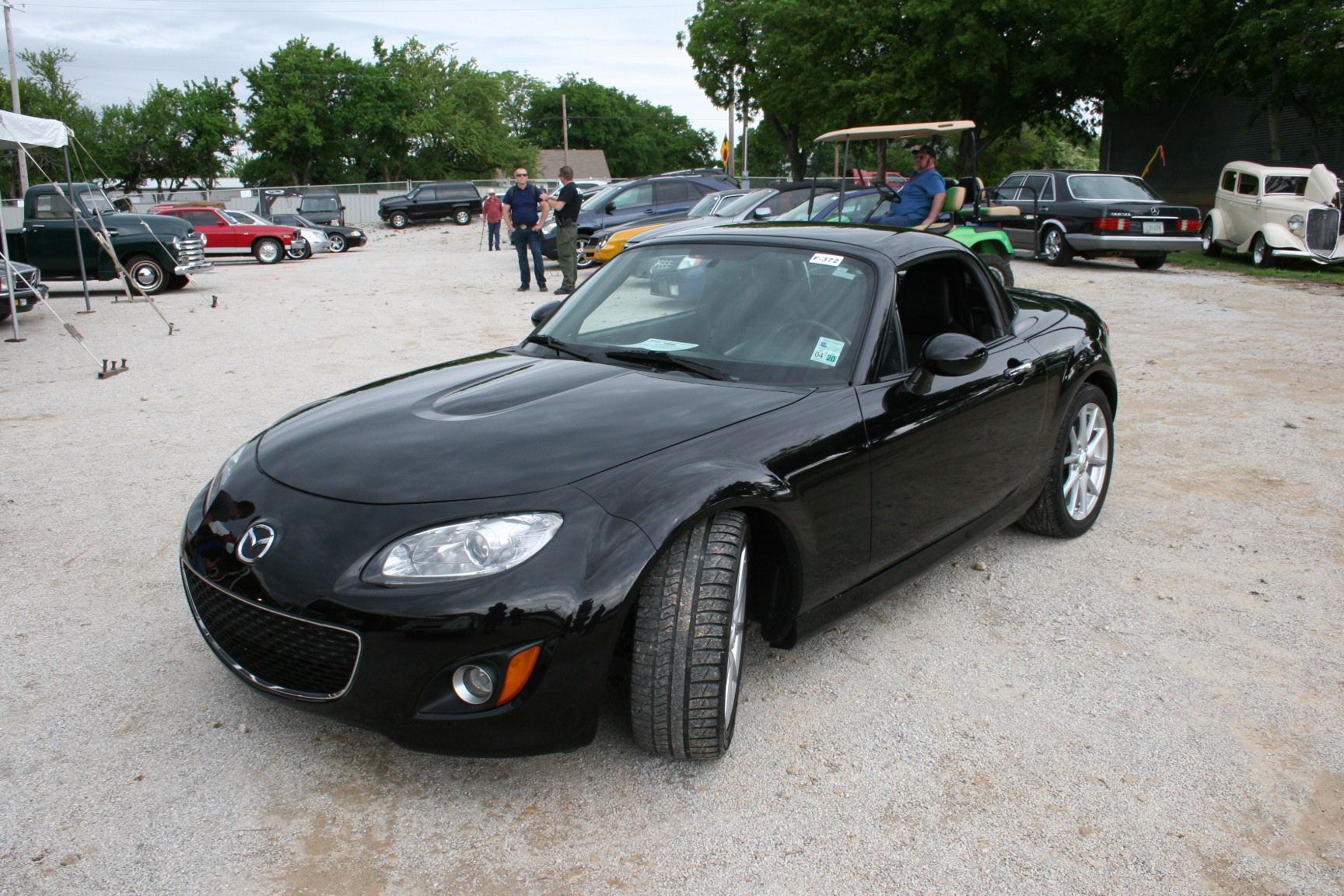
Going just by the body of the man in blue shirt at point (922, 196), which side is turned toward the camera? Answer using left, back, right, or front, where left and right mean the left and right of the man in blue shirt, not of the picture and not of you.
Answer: left

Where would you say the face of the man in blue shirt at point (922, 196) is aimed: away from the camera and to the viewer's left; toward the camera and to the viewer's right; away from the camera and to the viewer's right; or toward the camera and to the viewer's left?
toward the camera and to the viewer's left

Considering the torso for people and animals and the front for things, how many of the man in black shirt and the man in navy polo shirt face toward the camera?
1

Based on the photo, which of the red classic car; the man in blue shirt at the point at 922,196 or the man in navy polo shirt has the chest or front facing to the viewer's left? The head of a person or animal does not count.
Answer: the man in blue shirt

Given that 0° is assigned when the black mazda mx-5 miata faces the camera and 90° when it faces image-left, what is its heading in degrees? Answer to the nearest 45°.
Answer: approximately 45°

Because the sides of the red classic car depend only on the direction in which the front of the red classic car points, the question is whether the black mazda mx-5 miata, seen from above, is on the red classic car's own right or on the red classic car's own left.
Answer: on the red classic car's own right

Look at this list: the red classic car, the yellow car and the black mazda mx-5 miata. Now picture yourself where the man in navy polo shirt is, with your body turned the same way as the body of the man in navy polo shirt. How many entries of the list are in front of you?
1

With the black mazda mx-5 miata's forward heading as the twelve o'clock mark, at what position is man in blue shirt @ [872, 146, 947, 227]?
The man in blue shirt is roughly at 5 o'clock from the black mazda mx-5 miata.

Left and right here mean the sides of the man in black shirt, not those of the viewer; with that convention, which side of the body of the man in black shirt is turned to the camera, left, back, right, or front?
left

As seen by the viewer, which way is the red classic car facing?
to the viewer's right
